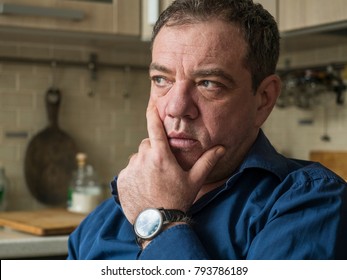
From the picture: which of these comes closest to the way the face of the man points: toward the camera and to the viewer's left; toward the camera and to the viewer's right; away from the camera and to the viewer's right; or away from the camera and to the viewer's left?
toward the camera and to the viewer's left

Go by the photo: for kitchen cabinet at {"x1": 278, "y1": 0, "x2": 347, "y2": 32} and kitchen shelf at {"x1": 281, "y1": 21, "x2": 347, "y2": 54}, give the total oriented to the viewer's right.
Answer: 0

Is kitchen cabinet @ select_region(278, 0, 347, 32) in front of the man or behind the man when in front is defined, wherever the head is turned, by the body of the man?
behind

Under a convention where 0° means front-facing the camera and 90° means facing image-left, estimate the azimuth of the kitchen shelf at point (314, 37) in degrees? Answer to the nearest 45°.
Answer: approximately 45°

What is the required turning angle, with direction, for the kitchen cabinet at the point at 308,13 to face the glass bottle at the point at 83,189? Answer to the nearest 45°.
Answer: approximately 45° to its right

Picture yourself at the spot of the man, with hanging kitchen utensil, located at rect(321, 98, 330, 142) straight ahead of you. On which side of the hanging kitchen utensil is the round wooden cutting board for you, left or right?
left
